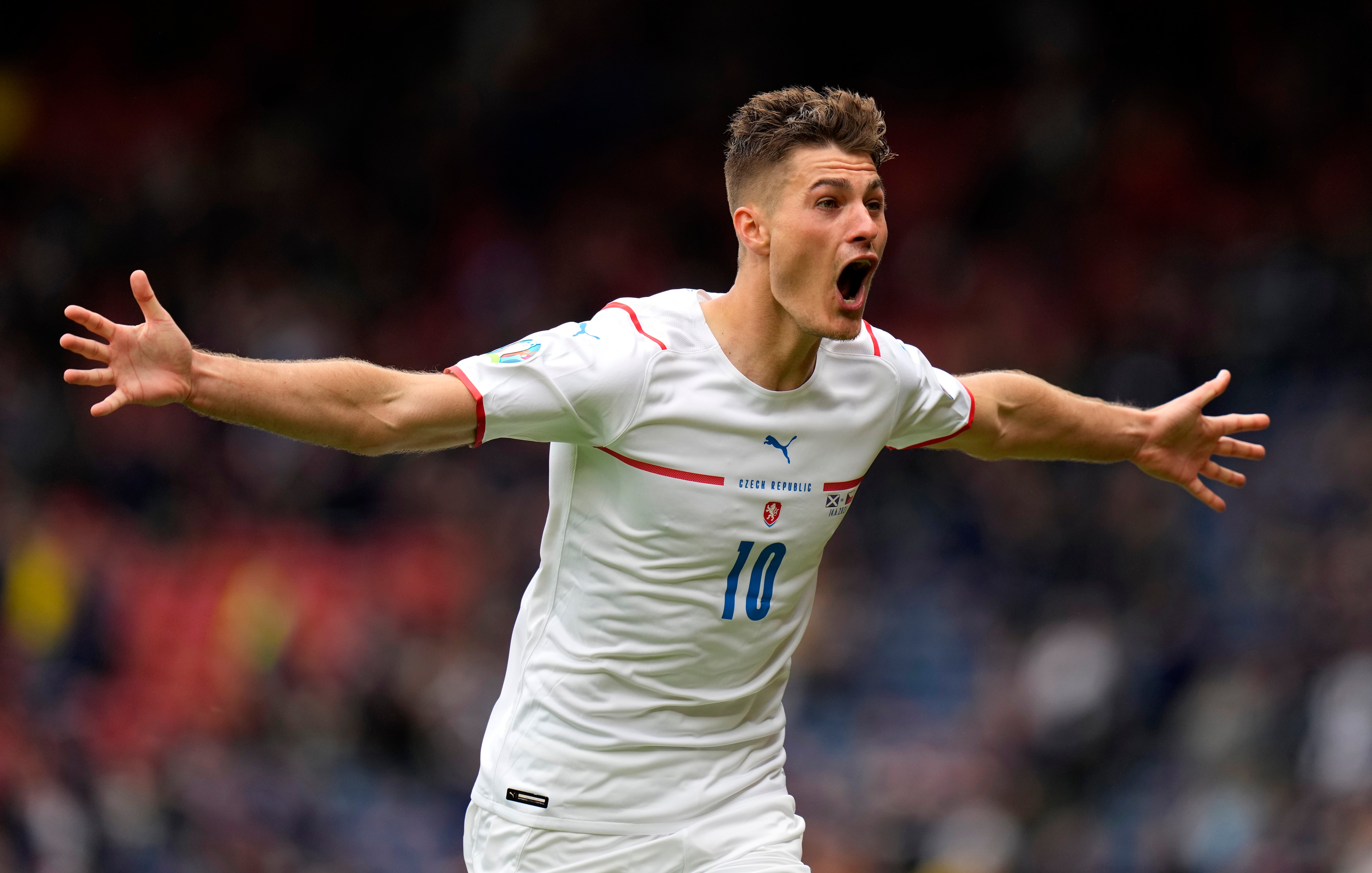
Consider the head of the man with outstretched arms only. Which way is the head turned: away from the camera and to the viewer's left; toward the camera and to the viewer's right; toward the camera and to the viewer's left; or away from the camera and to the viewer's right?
toward the camera and to the viewer's right

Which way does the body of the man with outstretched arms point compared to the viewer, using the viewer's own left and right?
facing the viewer and to the right of the viewer
